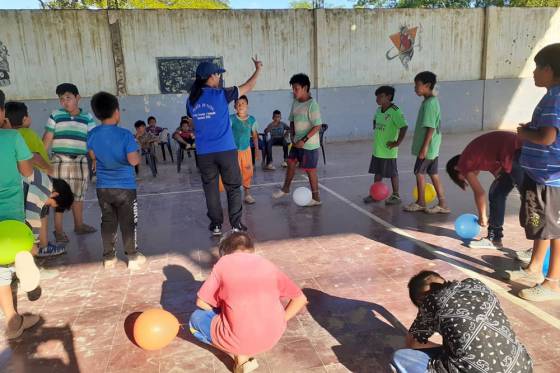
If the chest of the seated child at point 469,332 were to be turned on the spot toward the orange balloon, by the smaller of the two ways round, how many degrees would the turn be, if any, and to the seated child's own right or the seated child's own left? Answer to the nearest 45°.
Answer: approximately 45° to the seated child's own left

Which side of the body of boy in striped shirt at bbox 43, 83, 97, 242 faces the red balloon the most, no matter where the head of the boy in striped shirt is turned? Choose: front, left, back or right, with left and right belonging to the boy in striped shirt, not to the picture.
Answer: left

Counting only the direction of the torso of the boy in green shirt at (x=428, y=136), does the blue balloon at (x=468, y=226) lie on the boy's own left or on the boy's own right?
on the boy's own left

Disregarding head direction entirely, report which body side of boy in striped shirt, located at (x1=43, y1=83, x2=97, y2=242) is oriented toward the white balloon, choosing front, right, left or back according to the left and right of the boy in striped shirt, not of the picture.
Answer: left

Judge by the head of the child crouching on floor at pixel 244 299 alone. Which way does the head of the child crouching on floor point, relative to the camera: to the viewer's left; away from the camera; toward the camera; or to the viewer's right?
away from the camera

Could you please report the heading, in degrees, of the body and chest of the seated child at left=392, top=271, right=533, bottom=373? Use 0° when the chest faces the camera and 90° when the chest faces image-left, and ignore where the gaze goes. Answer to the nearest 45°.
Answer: approximately 135°

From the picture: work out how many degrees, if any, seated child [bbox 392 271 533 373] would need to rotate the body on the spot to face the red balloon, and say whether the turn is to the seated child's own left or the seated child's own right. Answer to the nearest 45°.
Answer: approximately 45° to the seated child's own right

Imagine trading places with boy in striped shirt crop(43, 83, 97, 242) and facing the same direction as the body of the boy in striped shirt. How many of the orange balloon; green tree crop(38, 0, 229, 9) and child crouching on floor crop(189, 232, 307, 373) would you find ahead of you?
2

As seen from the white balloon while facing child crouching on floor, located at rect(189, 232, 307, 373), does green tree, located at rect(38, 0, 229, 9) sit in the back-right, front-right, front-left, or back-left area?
back-right

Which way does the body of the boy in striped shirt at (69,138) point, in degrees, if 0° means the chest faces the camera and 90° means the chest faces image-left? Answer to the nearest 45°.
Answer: approximately 0°
